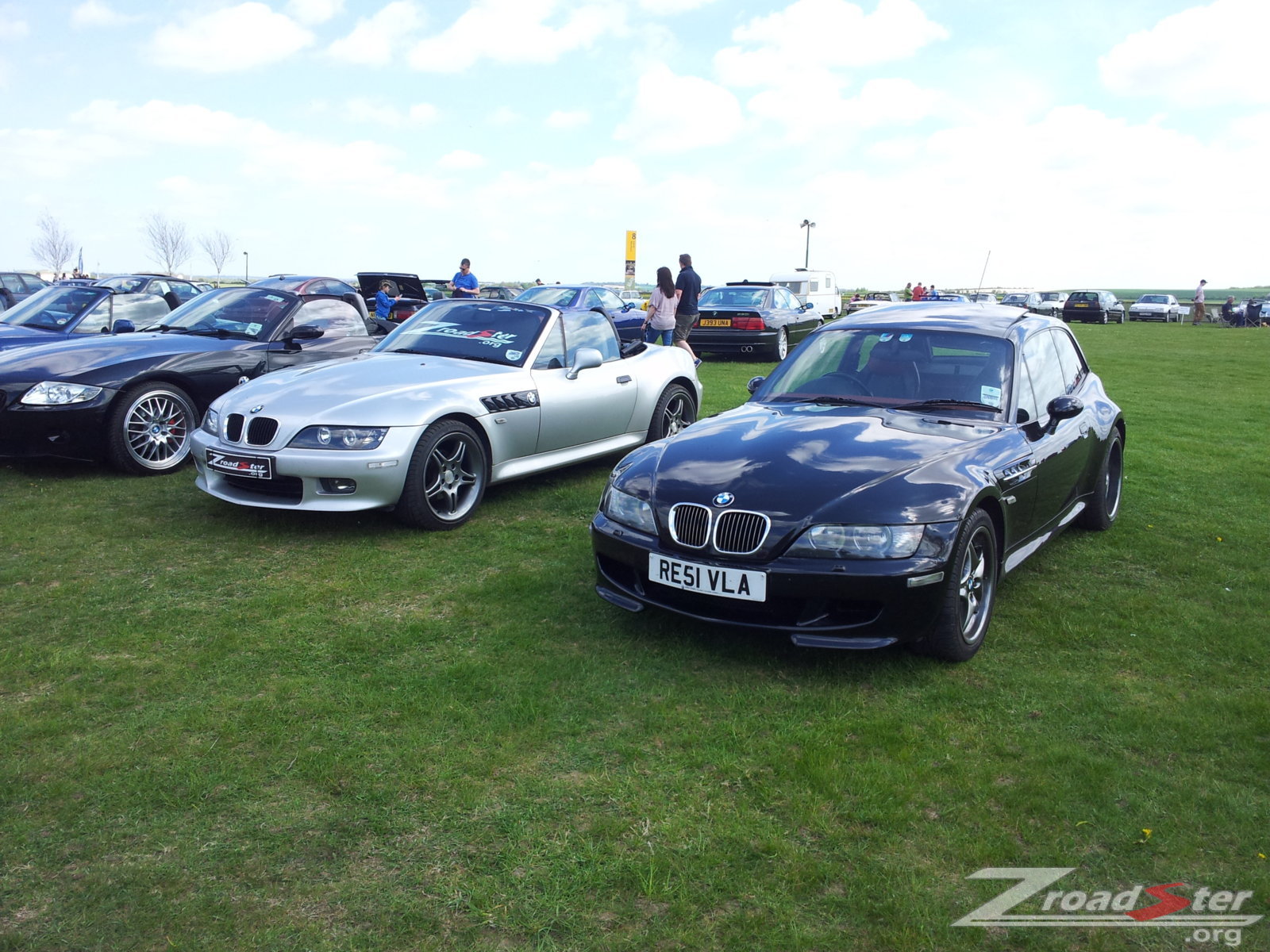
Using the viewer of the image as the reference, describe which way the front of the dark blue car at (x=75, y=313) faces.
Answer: facing the viewer and to the left of the viewer

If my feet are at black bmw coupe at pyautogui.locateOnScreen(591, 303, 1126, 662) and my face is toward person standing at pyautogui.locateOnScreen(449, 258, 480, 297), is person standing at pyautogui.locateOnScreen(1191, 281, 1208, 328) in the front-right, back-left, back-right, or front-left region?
front-right

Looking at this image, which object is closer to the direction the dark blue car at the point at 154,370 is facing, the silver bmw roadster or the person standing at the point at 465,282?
the silver bmw roadster

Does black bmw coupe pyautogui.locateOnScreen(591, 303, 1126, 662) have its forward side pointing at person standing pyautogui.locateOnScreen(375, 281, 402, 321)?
no

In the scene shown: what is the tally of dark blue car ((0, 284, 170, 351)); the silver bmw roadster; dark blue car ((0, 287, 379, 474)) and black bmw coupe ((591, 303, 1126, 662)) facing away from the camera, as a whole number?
0

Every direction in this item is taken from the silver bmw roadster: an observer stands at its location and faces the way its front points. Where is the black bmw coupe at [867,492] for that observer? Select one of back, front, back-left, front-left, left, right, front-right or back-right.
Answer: left

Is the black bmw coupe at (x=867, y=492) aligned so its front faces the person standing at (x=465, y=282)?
no

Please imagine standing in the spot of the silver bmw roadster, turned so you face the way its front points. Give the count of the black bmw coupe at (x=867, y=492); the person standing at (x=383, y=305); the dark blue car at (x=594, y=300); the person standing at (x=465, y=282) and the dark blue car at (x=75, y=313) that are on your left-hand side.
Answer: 1
